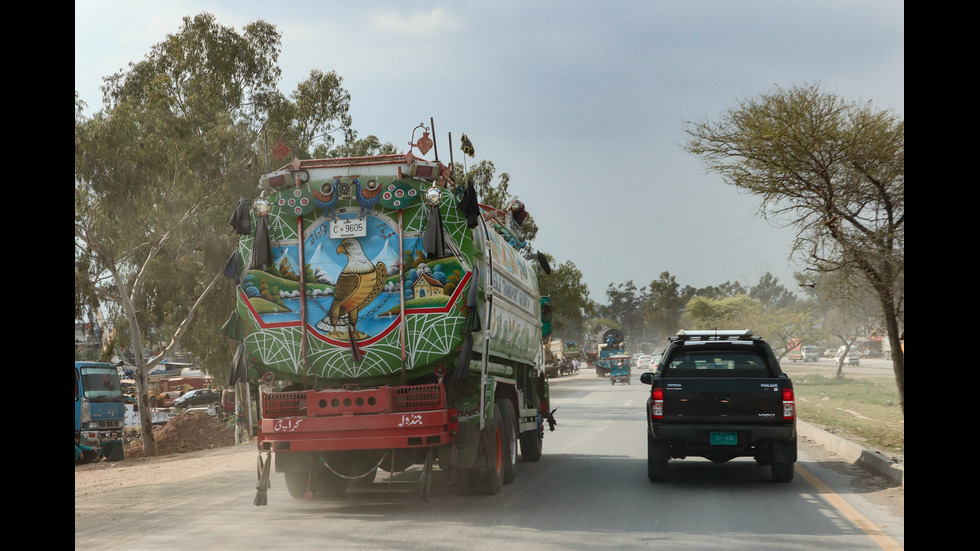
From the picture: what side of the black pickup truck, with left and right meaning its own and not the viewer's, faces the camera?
back

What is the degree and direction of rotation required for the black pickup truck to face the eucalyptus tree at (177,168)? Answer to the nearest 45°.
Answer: approximately 45° to its left

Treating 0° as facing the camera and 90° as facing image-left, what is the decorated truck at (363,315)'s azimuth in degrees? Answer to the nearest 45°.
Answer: approximately 180°

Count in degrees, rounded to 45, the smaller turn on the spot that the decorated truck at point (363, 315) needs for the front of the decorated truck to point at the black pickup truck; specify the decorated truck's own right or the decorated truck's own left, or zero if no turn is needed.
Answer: approximately 90° to the decorated truck's own right

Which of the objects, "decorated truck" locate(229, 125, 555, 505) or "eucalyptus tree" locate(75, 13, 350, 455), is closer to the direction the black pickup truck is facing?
the eucalyptus tree

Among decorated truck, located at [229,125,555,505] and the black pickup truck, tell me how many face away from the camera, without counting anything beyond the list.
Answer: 2

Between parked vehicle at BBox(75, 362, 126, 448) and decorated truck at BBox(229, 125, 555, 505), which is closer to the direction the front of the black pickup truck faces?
the parked vehicle

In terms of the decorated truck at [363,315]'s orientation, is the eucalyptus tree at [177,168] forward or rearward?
forward

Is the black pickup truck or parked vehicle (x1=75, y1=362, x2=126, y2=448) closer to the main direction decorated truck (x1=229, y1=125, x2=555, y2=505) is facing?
the parked vehicle
